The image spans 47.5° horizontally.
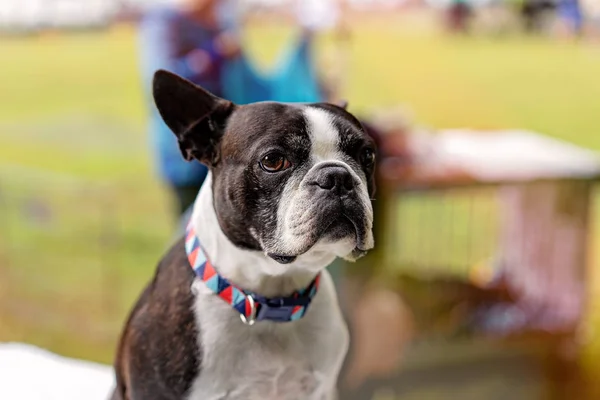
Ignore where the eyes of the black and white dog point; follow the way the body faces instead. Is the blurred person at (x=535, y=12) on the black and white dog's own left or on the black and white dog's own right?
on the black and white dog's own left

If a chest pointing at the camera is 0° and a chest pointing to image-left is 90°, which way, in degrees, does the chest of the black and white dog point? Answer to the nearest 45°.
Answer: approximately 315°

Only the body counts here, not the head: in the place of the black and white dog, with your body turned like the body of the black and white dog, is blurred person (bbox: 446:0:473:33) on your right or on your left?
on your left

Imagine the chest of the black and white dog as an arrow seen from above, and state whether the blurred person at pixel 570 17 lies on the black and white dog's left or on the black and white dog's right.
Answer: on the black and white dog's left

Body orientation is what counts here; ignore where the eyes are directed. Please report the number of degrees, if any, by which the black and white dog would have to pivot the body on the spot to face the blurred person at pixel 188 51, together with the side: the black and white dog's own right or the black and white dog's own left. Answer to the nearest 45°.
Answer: approximately 135° to the black and white dog's own left
